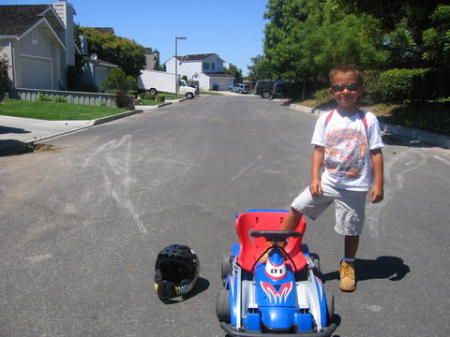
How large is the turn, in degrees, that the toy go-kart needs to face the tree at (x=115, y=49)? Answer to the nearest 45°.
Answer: approximately 180°

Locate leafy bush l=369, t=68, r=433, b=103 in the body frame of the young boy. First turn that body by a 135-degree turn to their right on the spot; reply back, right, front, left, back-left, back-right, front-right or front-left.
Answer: front-right

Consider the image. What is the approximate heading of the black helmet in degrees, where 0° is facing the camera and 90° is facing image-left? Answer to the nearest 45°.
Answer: approximately 45°

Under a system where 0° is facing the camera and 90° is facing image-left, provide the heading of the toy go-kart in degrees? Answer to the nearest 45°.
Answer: approximately 0°

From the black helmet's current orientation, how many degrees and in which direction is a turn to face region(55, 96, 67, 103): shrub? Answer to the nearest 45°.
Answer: approximately 135° to its right

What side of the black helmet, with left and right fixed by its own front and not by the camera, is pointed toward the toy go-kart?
left

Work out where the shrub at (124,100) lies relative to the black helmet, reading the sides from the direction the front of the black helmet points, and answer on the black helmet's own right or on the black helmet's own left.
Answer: on the black helmet's own right

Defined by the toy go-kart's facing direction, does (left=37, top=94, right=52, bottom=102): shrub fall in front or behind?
behind

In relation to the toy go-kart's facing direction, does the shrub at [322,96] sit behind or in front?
behind

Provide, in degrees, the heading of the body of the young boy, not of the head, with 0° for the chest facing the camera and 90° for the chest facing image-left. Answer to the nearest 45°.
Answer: approximately 0°

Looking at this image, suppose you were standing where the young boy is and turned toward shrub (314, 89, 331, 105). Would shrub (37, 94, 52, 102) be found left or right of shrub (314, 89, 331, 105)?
left

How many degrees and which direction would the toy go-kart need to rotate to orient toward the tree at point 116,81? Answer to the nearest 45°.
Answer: approximately 180°
